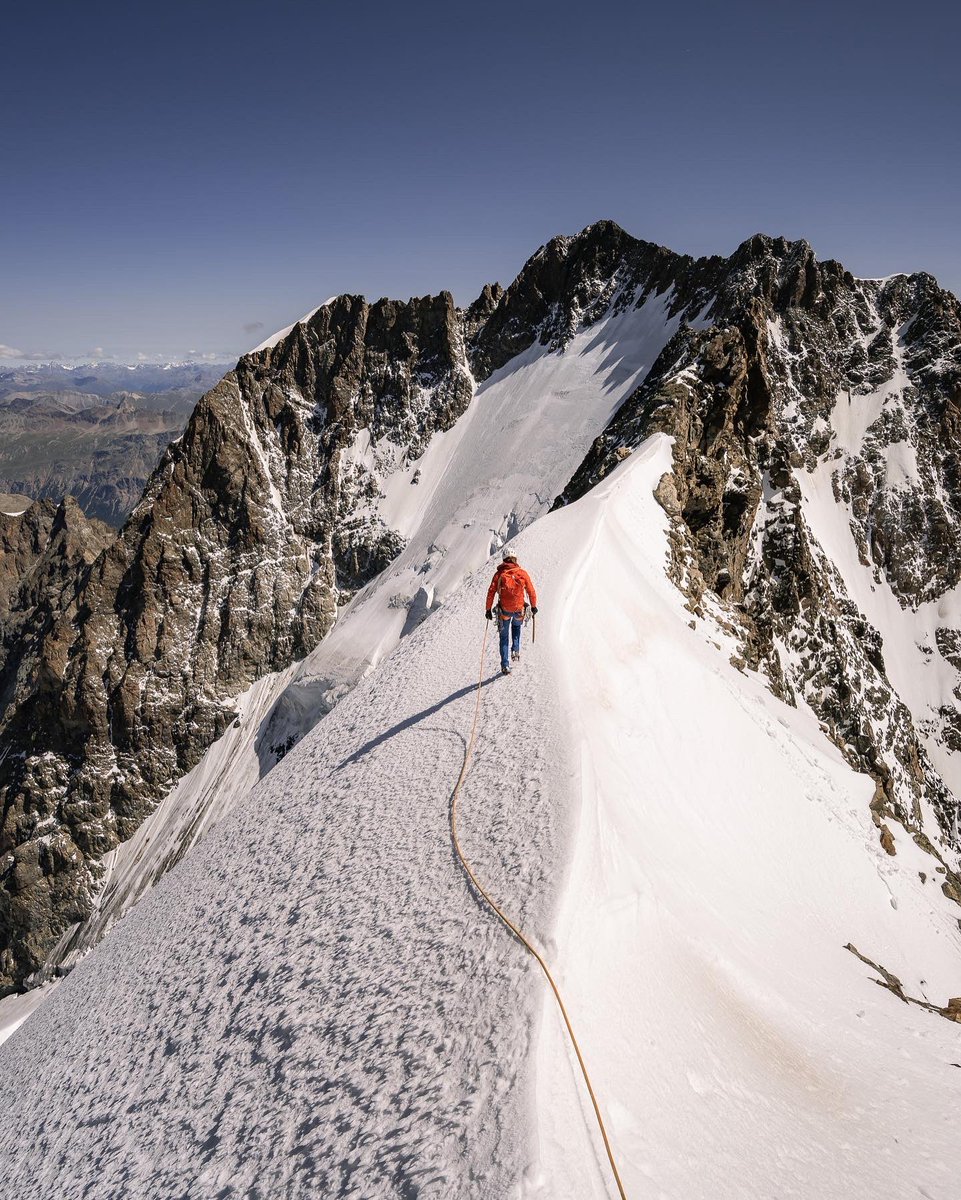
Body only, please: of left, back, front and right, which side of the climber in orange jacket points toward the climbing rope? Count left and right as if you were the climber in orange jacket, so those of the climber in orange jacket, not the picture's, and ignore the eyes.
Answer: back

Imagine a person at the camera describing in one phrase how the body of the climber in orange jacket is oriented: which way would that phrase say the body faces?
away from the camera
